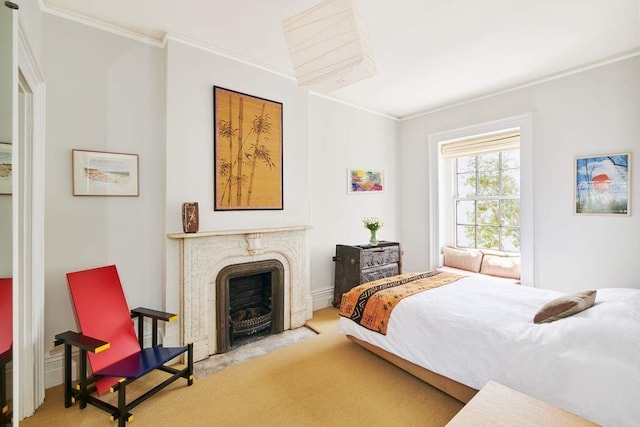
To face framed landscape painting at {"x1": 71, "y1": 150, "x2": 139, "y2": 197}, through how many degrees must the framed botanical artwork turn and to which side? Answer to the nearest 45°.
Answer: approximately 135° to its right

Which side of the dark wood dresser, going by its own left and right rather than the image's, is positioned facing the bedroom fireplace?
right

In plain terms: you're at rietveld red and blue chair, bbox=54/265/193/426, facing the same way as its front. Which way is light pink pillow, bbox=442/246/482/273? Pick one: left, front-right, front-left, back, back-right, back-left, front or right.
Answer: front-left

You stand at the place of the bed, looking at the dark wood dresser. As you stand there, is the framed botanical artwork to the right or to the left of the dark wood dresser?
left

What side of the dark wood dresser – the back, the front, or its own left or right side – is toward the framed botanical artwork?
right

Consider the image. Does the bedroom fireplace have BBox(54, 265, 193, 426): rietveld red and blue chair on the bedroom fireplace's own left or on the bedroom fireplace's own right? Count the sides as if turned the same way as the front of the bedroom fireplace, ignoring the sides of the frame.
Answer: on the bedroom fireplace's own right

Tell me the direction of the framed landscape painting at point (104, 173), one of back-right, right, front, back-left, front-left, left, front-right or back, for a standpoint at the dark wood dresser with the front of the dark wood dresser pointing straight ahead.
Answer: right

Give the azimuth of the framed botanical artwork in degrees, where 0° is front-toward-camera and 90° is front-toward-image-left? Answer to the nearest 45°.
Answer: approximately 315°

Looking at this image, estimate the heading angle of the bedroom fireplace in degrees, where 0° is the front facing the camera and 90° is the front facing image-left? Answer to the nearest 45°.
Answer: approximately 315°

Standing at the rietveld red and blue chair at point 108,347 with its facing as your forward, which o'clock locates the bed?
The bed is roughly at 12 o'clock from the rietveld red and blue chair.

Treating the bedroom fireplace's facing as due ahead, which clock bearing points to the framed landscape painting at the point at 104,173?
The framed landscape painting is roughly at 4 o'clock from the bedroom fireplace.

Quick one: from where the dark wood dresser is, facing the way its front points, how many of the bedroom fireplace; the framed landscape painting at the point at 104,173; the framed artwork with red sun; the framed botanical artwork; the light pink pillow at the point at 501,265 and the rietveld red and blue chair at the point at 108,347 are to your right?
4

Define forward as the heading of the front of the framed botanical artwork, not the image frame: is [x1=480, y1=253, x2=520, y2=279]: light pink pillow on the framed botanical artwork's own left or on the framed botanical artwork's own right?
on the framed botanical artwork's own left
